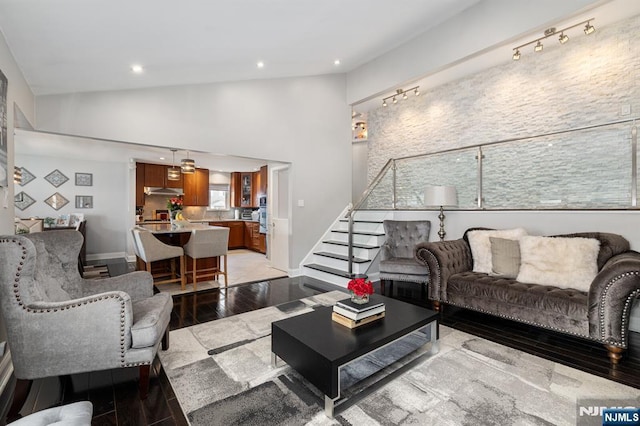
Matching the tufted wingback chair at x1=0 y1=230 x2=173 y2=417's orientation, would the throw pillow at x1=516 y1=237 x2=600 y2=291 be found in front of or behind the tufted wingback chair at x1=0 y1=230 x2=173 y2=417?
in front

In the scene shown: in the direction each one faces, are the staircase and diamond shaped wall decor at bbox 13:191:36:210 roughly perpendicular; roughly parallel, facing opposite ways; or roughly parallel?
roughly perpendicular

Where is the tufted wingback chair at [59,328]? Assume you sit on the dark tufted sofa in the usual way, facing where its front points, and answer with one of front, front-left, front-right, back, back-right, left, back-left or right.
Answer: front

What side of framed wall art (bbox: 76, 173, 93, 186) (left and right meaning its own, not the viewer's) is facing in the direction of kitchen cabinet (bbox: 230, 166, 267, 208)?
left

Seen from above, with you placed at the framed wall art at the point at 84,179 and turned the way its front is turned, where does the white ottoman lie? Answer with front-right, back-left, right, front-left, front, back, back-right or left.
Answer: front

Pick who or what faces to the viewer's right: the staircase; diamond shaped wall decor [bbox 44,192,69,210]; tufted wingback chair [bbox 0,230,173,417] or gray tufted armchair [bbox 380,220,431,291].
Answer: the tufted wingback chair

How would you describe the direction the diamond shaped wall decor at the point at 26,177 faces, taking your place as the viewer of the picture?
facing the viewer

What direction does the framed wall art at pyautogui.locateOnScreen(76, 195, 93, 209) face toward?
toward the camera

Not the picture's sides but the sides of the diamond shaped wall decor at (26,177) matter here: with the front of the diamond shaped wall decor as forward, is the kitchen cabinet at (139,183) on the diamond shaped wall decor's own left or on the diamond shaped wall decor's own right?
on the diamond shaped wall decor's own left

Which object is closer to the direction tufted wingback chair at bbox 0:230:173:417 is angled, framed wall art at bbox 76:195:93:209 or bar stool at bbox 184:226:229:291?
the bar stool

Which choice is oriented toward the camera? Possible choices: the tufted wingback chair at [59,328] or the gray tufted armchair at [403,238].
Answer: the gray tufted armchair

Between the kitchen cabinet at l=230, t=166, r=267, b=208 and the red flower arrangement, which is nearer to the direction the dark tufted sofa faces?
the red flower arrangement

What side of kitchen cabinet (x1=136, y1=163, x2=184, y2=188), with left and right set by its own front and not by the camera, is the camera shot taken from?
front

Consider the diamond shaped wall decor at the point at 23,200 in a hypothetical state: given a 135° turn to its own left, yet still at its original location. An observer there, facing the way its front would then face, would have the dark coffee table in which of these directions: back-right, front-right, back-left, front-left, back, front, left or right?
back-right

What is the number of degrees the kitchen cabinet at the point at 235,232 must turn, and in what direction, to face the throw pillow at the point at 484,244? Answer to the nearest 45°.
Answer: approximately 45° to its left

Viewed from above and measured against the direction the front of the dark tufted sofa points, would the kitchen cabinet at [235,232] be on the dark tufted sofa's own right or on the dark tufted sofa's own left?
on the dark tufted sofa's own right

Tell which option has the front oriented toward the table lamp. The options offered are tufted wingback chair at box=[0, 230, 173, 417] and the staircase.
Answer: the tufted wingback chair

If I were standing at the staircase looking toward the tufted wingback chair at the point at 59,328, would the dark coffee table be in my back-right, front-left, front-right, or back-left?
front-left

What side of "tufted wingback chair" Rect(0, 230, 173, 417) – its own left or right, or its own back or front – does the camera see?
right

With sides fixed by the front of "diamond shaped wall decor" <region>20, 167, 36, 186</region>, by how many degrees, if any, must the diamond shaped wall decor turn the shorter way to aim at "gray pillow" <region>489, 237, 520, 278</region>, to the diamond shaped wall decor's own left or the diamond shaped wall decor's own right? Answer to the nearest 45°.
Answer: approximately 45° to the diamond shaped wall decor's own left
